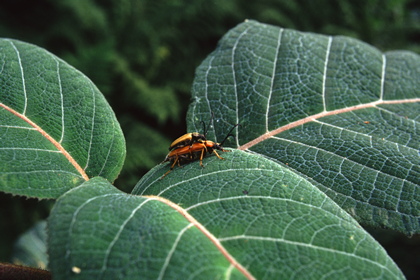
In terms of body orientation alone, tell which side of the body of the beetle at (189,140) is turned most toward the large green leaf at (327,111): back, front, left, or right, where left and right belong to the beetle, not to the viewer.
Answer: front

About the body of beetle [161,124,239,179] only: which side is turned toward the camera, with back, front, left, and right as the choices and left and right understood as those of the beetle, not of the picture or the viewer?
right

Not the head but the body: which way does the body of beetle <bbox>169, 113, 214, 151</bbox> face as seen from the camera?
to the viewer's right

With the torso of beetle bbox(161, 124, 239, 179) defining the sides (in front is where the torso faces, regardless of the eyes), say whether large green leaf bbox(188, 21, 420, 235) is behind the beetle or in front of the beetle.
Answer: in front

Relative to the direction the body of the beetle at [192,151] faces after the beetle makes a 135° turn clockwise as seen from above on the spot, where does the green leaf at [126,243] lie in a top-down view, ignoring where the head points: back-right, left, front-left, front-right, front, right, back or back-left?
front-left
